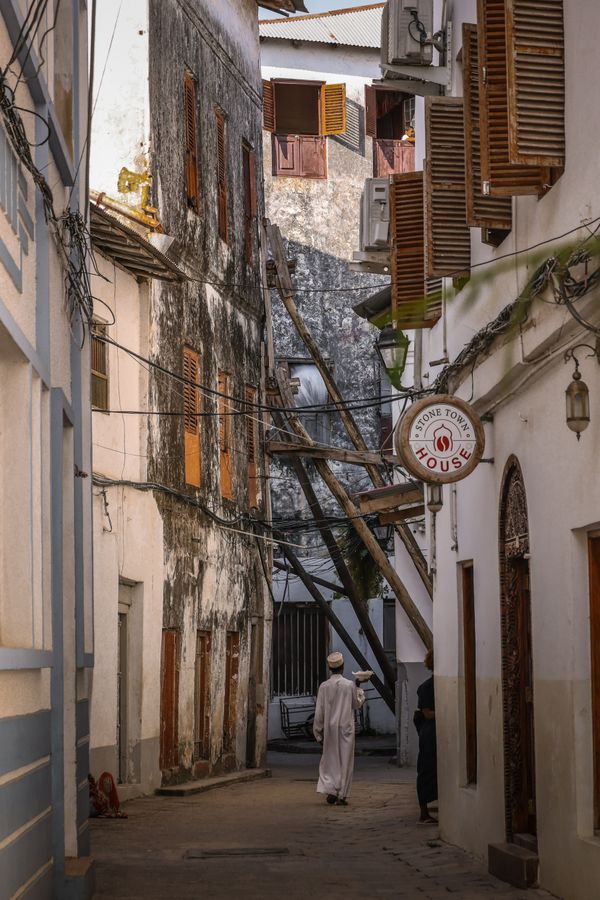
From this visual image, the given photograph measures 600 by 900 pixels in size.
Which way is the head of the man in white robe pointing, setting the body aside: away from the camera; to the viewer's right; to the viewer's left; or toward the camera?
away from the camera

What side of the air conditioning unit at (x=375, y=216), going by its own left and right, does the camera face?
left

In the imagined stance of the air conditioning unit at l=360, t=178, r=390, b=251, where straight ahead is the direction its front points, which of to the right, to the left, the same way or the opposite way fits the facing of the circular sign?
to the left

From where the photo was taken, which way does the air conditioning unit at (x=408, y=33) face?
to the viewer's left

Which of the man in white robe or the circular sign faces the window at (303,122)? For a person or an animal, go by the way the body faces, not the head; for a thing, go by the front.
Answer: the man in white robe

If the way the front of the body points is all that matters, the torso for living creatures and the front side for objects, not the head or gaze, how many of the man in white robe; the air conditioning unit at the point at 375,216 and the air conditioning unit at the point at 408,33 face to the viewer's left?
2

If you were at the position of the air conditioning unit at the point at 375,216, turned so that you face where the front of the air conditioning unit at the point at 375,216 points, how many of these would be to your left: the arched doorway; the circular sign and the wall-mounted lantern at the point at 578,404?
3

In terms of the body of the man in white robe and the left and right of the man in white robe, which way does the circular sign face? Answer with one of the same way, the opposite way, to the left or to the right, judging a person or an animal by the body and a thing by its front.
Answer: the opposite way

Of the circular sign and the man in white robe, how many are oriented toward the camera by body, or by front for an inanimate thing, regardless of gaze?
1

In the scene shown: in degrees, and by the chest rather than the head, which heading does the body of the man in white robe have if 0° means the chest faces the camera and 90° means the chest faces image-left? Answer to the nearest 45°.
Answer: approximately 180°

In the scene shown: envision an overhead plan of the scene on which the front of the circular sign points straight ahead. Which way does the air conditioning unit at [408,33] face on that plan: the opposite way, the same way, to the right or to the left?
to the right
